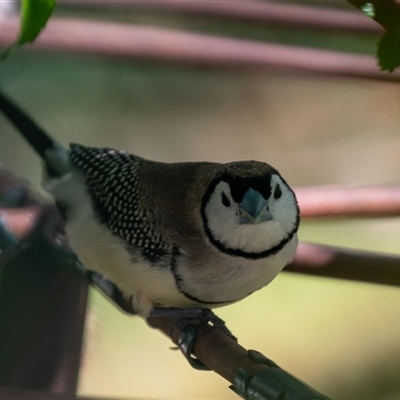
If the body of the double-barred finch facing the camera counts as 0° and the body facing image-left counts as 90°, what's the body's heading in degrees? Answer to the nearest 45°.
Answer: approximately 315°

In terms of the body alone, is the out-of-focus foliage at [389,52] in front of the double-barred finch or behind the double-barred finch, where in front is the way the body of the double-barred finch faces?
in front
